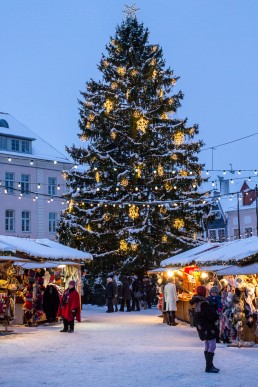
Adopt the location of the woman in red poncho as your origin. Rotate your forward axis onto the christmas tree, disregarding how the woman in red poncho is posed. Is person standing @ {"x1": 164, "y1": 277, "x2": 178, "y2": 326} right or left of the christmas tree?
right

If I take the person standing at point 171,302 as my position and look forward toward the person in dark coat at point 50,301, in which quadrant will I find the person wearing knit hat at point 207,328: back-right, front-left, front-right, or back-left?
back-left
